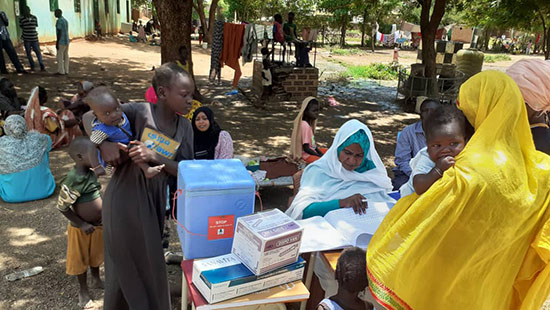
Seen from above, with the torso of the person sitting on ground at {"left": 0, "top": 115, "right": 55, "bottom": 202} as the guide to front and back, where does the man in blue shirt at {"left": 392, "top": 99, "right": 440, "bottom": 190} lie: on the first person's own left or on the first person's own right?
on the first person's own right

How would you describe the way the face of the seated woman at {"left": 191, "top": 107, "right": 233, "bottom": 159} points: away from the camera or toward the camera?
toward the camera

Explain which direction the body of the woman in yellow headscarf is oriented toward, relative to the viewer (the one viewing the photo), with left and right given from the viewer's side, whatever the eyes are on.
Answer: facing away from the viewer and to the left of the viewer

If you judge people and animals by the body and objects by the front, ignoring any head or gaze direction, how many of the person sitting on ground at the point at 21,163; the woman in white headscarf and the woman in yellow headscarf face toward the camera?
1

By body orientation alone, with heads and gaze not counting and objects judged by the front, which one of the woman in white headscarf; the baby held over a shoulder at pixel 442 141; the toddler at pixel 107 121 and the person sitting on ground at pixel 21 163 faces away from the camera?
the person sitting on ground

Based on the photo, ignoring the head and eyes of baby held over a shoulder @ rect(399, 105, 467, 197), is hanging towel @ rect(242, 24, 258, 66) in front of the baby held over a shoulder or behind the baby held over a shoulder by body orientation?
behind

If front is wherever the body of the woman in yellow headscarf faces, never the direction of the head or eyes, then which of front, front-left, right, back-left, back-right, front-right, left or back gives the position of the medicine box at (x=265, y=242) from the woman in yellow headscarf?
front-left

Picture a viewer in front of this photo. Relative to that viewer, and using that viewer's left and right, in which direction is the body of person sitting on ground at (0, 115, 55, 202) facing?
facing away from the viewer

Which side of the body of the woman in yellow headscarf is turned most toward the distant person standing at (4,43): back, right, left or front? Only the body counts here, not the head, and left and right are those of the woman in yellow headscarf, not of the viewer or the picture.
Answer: front

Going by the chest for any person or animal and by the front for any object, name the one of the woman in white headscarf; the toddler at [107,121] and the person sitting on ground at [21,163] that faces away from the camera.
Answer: the person sitting on ground

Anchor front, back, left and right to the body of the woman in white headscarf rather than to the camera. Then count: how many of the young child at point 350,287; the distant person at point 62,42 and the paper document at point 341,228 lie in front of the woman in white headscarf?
2

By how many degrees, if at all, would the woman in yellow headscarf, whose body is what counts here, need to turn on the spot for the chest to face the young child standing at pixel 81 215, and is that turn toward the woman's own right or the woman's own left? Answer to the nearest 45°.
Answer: approximately 45° to the woman's own left

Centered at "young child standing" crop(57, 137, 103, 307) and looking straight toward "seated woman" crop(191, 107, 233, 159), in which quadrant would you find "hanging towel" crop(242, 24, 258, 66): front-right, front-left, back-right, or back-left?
front-left

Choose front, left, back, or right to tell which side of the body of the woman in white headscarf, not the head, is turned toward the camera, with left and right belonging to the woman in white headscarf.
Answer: front

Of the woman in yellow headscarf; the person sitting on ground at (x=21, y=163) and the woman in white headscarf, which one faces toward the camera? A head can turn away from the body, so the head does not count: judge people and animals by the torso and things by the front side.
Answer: the woman in white headscarf

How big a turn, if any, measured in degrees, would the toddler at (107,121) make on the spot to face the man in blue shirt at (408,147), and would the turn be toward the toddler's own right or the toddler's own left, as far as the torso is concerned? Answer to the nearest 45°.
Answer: approximately 90° to the toddler's own left

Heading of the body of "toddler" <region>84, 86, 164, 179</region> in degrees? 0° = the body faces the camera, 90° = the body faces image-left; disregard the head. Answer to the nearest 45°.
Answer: approximately 315°
